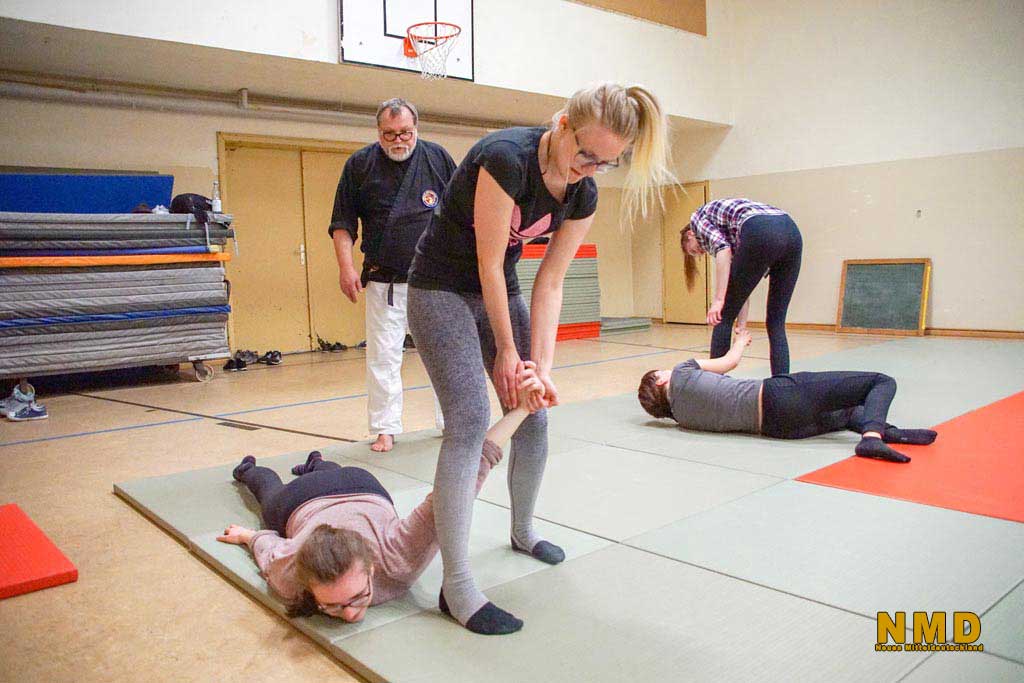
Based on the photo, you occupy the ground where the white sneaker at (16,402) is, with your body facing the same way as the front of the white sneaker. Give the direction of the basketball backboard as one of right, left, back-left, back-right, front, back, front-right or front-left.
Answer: back-left

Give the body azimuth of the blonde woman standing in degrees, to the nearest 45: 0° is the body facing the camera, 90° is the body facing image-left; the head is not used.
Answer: approximately 315°

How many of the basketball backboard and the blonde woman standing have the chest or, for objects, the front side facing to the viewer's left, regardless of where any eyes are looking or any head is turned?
0

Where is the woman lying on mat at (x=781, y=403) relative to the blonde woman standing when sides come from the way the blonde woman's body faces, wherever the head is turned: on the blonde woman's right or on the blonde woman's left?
on the blonde woman's left

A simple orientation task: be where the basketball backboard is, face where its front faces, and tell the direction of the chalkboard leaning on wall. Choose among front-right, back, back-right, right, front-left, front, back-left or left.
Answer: front-left

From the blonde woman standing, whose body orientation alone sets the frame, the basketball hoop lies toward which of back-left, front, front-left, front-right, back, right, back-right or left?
back-left

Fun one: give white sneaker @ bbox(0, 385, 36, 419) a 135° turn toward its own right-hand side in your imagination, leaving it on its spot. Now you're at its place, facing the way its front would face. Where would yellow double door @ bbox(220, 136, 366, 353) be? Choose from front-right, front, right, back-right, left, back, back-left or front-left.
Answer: front-right

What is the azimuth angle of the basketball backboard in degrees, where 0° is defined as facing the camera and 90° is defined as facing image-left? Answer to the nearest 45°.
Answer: approximately 315°

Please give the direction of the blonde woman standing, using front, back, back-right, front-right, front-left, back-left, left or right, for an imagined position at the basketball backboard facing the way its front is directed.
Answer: front-right

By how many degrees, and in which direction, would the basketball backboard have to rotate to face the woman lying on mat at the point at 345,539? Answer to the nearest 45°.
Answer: approximately 45° to its right

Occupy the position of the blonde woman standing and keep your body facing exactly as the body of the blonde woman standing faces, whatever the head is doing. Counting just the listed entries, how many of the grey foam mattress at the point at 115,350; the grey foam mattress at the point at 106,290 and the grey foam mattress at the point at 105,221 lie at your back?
3
